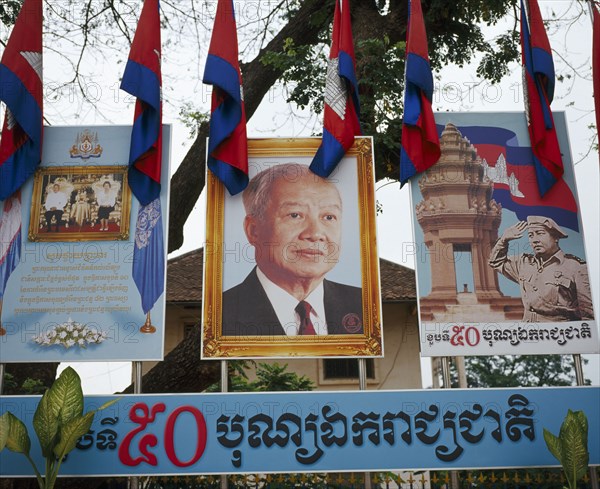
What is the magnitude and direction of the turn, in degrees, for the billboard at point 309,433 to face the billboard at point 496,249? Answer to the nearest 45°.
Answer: approximately 90° to its left

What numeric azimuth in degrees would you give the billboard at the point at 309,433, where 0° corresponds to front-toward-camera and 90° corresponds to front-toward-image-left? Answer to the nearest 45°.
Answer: approximately 0°

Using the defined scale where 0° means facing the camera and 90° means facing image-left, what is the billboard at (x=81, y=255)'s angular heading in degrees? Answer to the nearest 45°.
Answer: approximately 0°

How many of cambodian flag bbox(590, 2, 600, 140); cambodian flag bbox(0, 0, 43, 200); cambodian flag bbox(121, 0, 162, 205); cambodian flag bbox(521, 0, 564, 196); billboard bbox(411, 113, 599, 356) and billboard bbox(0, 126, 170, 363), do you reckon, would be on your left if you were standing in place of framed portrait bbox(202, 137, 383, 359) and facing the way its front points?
3

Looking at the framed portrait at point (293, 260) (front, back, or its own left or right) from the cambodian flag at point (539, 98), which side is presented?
left
